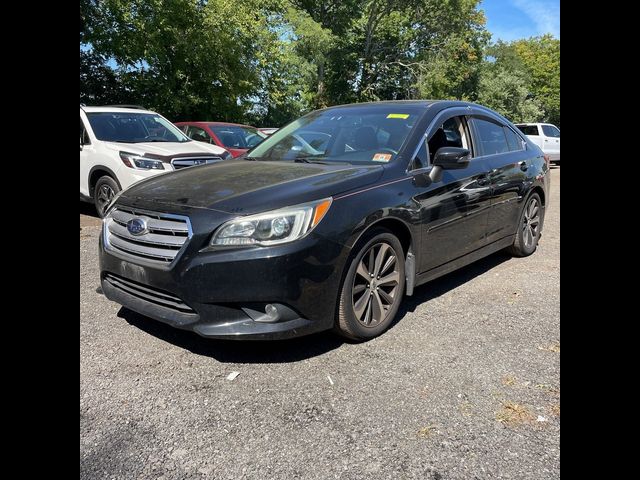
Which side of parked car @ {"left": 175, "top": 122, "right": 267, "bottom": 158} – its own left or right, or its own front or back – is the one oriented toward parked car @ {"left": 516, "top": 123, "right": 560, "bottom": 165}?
left

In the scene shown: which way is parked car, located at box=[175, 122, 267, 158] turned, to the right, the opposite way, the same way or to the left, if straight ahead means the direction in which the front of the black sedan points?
to the left

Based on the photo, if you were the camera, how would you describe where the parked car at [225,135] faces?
facing the viewer and to the right of the viewer

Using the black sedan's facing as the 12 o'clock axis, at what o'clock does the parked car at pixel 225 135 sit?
The parked car is roughly at 4 o'clock from the black sedan.

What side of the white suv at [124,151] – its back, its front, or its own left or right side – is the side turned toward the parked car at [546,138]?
left

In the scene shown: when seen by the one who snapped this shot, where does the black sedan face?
facing the viewer and to the left of the viewer

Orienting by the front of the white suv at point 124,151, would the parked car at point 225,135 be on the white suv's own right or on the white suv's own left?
on the white suv's own left

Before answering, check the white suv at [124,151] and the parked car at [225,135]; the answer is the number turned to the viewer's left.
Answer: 0
